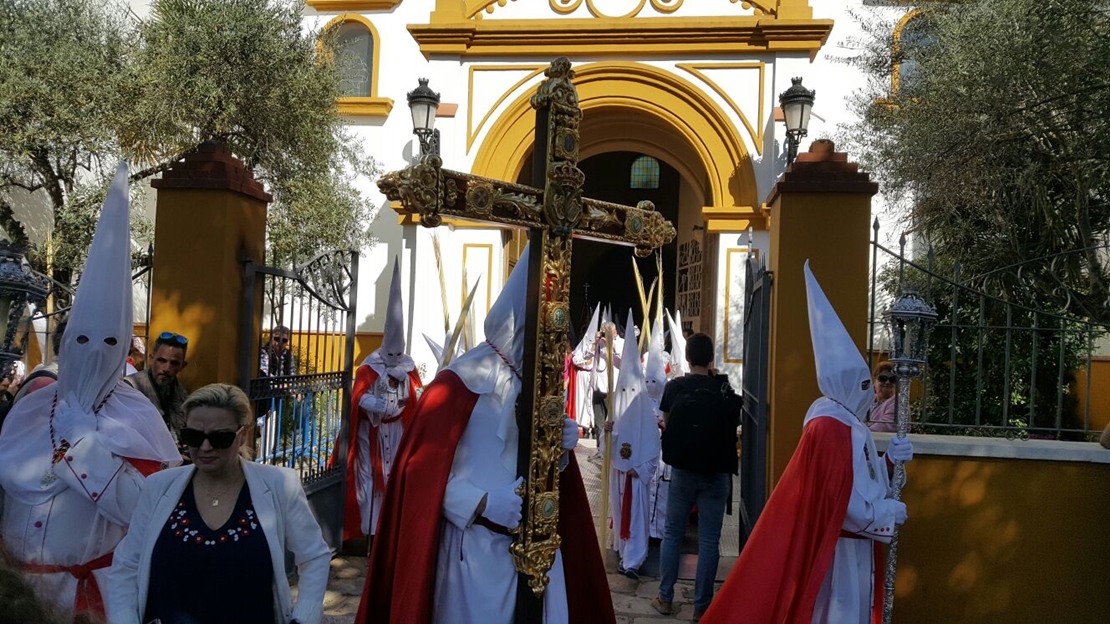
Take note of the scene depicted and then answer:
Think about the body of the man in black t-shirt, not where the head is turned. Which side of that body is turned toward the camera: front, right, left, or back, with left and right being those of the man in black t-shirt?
back

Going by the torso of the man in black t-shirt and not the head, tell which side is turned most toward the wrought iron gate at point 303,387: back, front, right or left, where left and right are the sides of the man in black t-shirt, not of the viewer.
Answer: left

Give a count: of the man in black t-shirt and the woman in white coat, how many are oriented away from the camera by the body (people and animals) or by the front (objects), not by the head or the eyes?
1

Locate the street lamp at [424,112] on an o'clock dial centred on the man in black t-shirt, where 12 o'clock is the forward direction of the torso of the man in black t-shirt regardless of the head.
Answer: The street lamp is roughly at 11 o'clock from the man in black t-shirt.

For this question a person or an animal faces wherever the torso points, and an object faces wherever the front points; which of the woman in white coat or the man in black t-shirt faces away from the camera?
the man in black t-shirt

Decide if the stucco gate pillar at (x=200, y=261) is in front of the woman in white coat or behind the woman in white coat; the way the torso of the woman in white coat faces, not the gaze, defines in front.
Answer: behind

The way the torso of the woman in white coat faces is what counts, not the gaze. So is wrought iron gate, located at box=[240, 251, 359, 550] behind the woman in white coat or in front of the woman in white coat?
behind

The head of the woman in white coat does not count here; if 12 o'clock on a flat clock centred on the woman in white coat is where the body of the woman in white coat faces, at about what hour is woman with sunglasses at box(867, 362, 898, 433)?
The woman with sunglasses is roughly at 8 o'clock from the woman in white coat.
